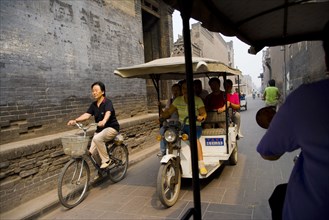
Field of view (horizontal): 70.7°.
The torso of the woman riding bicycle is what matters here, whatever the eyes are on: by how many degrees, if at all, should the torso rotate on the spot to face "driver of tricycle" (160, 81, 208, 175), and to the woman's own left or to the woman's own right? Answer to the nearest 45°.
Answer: approximately 135° to the woman's own left

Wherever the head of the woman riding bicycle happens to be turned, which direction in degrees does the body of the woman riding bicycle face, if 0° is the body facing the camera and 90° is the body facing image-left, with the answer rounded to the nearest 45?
approximately 45°

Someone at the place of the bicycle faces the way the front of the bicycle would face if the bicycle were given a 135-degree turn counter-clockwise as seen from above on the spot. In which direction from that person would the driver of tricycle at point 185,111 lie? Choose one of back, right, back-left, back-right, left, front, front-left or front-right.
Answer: front

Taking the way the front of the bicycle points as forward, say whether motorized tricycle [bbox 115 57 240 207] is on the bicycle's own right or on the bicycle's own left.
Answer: on the bicycle's own left

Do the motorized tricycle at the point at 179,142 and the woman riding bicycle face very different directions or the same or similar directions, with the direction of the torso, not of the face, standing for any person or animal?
same or similar directions

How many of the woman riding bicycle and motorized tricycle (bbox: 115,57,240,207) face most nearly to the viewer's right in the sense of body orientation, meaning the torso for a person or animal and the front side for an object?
0

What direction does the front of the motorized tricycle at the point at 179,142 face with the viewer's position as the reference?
facing the viewer and to the left of the viewer

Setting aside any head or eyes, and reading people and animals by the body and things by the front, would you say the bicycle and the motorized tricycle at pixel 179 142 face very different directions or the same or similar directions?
same or similar directions

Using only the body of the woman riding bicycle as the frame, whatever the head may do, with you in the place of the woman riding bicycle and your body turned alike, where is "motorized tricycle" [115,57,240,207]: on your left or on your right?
on your left

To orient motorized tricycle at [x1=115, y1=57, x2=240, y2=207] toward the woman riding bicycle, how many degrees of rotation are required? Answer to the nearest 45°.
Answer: approximately 45° to its right

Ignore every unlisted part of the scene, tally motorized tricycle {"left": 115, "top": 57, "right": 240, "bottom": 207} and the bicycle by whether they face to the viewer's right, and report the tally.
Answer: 0

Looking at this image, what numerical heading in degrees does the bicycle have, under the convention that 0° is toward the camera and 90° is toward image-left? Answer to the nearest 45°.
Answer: approximately 45°
